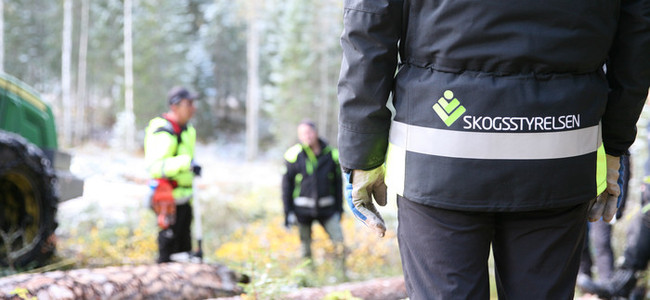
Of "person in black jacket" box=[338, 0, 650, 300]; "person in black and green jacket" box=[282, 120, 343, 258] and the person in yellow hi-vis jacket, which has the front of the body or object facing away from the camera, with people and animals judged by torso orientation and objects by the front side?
the person in black jacket

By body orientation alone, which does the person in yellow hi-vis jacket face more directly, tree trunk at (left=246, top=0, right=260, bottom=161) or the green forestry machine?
the tree trunk

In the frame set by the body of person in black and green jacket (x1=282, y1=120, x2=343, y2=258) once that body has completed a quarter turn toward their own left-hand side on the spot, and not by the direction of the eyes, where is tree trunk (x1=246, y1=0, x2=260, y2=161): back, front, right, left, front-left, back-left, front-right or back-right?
left

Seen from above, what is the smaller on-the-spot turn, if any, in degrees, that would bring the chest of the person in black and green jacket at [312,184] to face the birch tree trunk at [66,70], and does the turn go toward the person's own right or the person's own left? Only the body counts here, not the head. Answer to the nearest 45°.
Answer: approximately 135° to the person's own right

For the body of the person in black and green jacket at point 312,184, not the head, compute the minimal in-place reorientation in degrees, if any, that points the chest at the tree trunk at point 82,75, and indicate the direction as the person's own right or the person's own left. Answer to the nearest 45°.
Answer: approximately 135° to the person's own right

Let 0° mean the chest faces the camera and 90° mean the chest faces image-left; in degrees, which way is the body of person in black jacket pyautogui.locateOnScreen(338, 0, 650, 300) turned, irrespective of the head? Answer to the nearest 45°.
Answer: approximately 180°

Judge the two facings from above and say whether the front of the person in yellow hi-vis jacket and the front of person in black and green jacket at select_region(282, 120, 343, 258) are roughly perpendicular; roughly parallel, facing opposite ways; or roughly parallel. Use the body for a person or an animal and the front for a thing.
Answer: roughly perpendicular

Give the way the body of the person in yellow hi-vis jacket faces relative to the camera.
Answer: to the viewer's right

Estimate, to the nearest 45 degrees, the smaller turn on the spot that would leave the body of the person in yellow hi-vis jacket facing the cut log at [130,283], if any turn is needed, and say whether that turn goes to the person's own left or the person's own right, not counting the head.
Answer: approximately 90° to the person's own right
